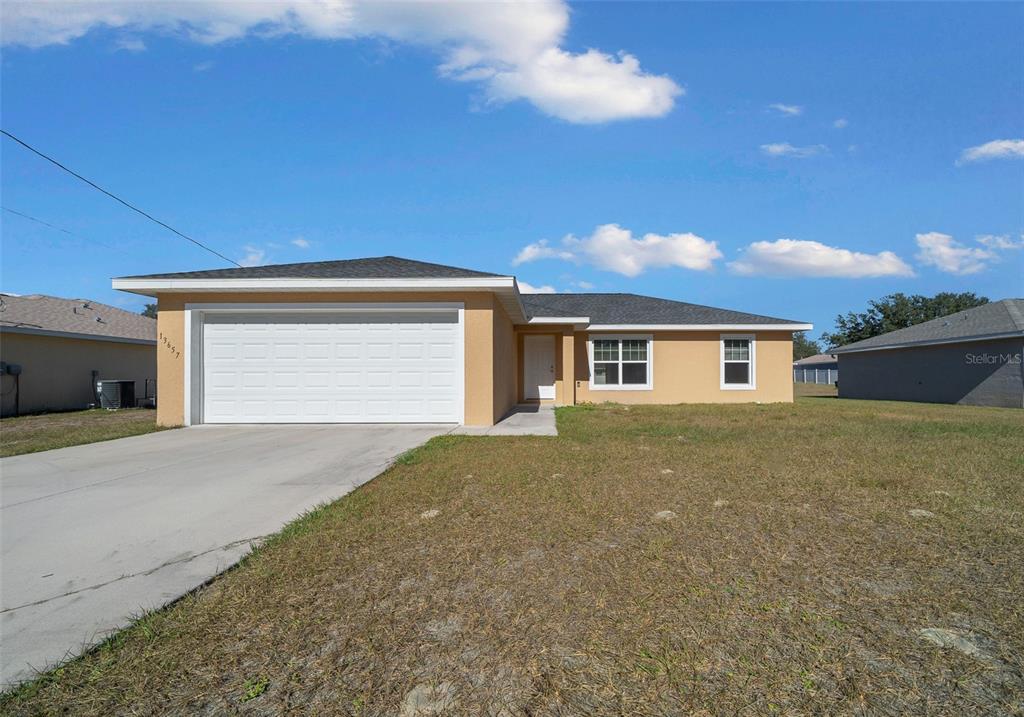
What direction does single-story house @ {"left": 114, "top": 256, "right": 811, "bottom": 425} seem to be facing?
toward the camera

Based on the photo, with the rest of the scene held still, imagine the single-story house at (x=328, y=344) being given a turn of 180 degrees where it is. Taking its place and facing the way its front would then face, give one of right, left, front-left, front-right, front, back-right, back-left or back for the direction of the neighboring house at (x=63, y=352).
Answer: front-left
